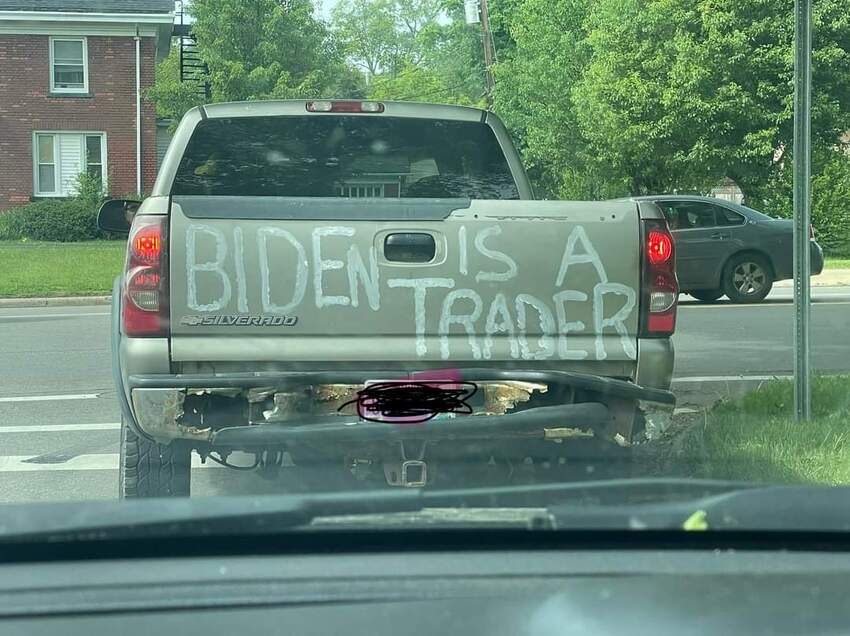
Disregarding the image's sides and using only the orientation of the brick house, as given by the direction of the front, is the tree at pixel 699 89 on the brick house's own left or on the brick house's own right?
on the brick house's own left

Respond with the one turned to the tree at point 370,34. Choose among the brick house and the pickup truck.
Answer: the pickup truck

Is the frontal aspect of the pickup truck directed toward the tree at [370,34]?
yes

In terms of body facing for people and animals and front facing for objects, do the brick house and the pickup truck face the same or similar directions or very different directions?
very different directions

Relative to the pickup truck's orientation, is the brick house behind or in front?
in front

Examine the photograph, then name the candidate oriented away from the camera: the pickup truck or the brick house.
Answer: the pickup truck

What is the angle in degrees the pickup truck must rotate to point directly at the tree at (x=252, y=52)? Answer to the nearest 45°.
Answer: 0° — it already faces it

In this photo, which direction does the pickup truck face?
away from the camera

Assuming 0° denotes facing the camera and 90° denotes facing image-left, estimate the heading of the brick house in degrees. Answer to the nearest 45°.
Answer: approximately 0°

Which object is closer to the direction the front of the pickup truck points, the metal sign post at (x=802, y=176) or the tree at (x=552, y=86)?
the tree

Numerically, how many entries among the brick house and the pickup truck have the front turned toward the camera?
1

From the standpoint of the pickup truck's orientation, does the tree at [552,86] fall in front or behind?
in front

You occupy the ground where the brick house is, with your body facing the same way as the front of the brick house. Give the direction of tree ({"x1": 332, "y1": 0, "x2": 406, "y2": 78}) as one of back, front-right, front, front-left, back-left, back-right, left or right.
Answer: back-left
